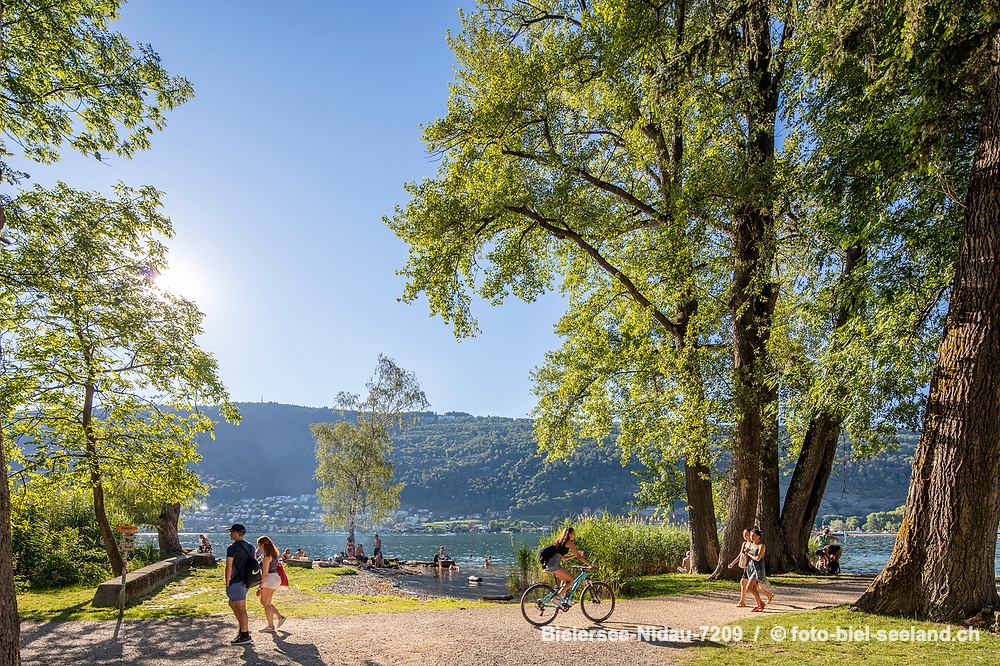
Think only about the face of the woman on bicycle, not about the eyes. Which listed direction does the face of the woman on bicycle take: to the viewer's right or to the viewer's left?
to the viewer's right

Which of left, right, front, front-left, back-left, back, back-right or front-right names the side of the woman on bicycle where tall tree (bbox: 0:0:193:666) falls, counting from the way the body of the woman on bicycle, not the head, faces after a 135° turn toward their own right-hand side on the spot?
front-right

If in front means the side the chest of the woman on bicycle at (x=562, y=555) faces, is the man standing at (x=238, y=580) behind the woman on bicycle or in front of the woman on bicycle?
behind

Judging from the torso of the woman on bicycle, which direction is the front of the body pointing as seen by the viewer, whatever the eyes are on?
to the viewer's right

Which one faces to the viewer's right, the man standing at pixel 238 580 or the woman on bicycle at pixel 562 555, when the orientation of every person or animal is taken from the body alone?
the woman on bicycle
